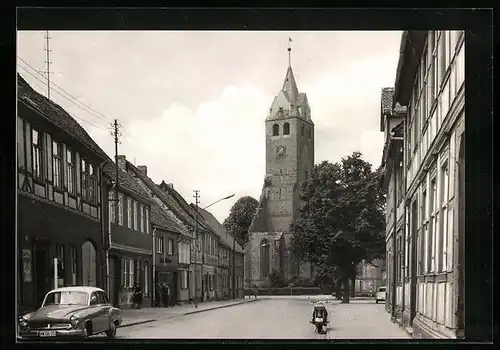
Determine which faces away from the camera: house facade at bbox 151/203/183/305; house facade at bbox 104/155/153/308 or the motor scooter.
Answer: the motor scooter

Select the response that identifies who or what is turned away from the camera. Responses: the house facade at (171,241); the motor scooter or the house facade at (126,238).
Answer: the motor scooter

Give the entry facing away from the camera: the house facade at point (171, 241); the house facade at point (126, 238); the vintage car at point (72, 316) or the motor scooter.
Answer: the motor scooter

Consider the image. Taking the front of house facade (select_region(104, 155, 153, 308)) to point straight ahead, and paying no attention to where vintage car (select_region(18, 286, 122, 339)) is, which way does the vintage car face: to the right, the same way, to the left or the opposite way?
to the right

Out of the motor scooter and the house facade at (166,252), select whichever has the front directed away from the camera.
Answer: the motor scooter

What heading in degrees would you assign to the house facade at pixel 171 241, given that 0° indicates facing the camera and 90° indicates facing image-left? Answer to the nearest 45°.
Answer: approximately 315°

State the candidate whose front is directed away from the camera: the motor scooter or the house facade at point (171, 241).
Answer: the motor scooter

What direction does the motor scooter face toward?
away from the camera

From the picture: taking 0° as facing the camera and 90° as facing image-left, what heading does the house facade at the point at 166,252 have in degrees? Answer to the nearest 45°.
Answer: approximately 315°
